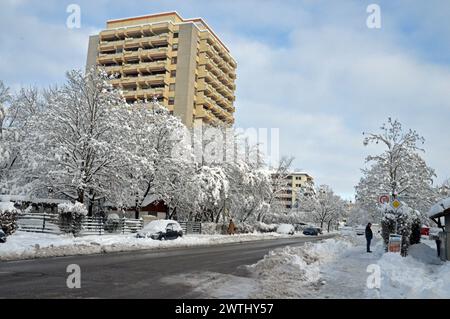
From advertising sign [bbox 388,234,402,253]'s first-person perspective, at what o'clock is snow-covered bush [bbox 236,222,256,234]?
The snow-covered bush is roughly at 5 o'clock from the advertising sign.

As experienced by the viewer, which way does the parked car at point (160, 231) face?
facing the viewer and to the left of the viewer

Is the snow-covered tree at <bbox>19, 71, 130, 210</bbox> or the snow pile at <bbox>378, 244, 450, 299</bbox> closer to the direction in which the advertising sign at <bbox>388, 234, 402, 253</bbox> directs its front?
the snow pile

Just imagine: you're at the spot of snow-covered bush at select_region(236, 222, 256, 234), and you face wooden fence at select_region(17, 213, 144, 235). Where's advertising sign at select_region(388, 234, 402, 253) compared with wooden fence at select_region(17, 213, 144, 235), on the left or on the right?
left

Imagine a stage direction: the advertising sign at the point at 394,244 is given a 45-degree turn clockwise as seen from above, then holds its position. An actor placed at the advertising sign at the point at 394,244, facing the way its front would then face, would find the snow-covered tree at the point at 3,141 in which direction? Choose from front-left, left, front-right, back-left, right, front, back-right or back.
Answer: front-right

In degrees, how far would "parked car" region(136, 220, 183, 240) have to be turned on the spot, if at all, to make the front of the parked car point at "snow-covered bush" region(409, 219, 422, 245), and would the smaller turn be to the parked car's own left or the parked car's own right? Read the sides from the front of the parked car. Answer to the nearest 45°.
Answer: approximately 90° to the parked car's own left

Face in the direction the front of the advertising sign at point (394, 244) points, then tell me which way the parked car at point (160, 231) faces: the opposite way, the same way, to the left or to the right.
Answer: the same way

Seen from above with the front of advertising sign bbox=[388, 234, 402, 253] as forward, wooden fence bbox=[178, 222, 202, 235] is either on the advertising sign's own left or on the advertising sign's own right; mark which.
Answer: on the advertising sign's own right

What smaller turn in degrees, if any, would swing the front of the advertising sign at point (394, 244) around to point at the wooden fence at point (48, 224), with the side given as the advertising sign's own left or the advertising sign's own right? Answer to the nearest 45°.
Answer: approximately 90° to the advertising sign's own right

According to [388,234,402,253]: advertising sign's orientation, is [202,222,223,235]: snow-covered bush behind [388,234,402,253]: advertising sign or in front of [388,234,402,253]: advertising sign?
behind

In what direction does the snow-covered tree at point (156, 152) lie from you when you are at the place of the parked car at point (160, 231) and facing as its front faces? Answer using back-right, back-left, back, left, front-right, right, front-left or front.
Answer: back-right

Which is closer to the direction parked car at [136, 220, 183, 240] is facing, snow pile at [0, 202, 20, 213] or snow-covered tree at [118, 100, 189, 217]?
the snow pile

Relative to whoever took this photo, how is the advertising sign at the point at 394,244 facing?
facing the viewer
